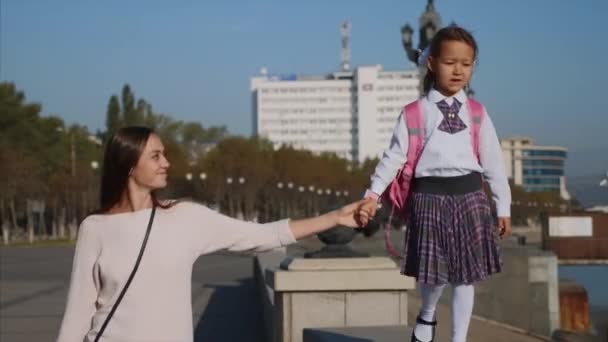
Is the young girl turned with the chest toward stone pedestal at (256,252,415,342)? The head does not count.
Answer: no

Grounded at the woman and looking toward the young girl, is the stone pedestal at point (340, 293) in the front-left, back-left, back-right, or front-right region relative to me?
front-left

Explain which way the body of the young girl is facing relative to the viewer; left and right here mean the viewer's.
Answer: facing the viewer

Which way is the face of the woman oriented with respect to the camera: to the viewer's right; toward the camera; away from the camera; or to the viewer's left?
to the viewer's right

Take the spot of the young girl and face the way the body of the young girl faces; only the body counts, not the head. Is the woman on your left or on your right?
on your right
